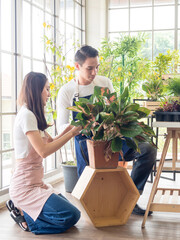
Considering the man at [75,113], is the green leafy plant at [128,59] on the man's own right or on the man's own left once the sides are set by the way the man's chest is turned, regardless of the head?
on the man's own left

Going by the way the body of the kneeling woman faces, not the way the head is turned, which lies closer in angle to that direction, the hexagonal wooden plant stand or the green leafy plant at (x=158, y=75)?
the hexagonal wooden plant stand

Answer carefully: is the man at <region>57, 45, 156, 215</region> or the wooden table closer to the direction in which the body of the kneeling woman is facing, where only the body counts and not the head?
the wooden table

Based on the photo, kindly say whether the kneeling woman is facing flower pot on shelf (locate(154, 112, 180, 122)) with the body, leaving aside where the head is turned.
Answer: yes

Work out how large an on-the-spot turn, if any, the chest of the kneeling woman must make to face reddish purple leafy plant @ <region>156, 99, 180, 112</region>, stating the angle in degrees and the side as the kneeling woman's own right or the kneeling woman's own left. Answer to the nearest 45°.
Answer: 0° — they already face it

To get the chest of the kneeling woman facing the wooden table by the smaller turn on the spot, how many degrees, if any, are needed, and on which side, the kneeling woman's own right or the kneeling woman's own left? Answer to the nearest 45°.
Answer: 0° — they already face it

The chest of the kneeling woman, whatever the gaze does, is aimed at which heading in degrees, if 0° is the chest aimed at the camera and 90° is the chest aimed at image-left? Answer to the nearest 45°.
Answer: approximately 270°

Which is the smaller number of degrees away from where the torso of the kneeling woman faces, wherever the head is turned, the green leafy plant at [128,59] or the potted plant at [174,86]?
the potted plant

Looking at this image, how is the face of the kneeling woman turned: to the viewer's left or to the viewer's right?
to the viewer's right

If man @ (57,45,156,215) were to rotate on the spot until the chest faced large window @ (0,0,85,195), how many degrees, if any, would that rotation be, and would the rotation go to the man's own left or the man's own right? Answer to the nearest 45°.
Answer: approximately 180°

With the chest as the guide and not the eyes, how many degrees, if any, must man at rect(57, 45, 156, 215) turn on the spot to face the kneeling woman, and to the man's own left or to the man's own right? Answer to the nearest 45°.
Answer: approximately 90° to the man's own right
